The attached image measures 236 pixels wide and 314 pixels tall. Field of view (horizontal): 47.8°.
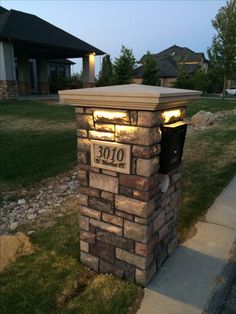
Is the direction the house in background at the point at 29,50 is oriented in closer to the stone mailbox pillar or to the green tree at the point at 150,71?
the stone mailbox pillar

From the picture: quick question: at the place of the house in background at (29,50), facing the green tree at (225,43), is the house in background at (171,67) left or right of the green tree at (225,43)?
left

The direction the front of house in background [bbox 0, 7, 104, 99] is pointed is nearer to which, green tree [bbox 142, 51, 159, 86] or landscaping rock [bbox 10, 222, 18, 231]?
the landscaping rock

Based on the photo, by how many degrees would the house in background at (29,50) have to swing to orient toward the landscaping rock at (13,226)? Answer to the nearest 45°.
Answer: approximately 45° to its right

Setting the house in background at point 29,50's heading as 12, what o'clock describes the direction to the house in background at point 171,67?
the house in background at point 171,67 is roughly at 9 o'clock from the house in background at point 29,50.

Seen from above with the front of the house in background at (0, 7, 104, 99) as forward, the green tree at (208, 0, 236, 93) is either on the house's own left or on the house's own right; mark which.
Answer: on the house's own left

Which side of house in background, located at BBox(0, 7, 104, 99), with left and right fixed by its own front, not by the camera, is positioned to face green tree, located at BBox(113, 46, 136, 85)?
left

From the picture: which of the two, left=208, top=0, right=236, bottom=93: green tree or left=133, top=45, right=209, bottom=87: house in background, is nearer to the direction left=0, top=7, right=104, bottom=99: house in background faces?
the green tree

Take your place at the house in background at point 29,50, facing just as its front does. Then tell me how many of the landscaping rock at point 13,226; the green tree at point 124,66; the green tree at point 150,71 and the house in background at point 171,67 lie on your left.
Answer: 3

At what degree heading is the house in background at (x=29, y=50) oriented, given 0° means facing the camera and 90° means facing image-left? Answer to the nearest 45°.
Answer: approximately 315°

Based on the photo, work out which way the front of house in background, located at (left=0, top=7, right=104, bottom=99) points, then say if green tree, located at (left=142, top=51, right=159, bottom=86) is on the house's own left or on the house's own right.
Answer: on the house's own left
